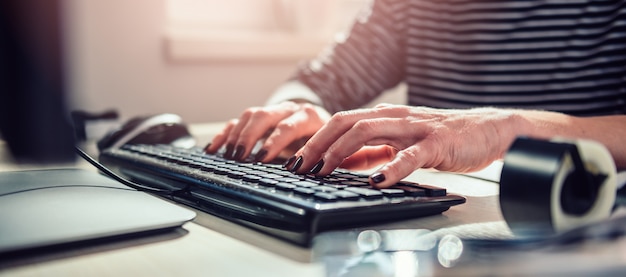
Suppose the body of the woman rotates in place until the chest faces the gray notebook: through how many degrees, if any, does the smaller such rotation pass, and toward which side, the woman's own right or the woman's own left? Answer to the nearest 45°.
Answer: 0° — they already face it

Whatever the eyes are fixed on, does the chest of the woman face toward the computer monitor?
yes

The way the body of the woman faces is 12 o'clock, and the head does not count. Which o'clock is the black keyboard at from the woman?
The black keyboard is roughly at 11 o'clock from the woman.

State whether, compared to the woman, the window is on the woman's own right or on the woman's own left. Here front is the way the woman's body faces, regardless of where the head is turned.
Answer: on the woman's own right

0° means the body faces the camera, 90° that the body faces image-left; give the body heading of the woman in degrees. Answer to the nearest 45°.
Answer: approximately 45°

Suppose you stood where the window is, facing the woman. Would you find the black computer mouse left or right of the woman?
right

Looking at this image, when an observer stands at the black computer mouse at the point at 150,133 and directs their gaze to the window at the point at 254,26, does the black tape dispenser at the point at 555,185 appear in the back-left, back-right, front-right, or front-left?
back-right

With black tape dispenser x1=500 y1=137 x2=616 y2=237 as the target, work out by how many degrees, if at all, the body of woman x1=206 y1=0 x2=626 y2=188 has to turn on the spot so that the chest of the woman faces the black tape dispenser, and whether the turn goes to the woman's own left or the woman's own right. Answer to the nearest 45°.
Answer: approximately 45° to the woman's own left
